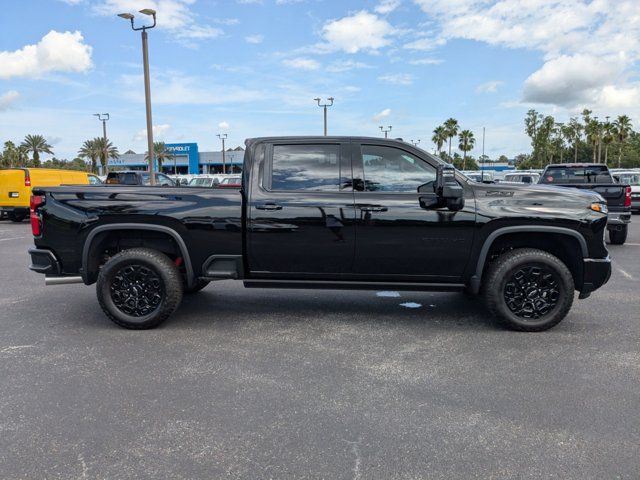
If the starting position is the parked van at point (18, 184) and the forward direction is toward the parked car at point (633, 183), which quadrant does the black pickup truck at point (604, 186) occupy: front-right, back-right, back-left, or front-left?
front-right

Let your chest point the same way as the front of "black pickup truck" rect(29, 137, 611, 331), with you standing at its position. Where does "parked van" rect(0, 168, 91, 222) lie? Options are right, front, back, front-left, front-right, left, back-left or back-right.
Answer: back-left

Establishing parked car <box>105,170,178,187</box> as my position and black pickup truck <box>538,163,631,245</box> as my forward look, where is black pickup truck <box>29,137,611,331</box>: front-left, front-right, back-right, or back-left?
front-right

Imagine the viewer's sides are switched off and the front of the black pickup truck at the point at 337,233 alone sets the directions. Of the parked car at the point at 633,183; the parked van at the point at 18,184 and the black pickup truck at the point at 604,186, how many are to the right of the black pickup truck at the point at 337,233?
0

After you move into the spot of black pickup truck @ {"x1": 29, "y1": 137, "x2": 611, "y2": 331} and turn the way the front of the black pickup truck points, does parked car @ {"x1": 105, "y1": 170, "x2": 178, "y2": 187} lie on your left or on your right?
on your left

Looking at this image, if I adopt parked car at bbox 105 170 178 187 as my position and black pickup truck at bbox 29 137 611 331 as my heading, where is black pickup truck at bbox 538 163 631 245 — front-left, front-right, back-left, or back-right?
front-left

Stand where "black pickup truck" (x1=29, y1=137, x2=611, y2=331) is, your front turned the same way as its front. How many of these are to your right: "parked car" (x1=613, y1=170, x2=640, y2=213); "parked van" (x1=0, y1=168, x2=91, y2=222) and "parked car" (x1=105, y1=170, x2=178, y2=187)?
0

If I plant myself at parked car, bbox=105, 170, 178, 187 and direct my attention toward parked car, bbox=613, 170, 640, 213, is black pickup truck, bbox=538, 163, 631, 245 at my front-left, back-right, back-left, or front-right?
front-right

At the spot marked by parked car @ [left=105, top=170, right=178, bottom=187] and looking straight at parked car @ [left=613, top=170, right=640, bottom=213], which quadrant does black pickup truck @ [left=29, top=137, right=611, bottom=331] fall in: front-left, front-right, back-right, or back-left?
front-right

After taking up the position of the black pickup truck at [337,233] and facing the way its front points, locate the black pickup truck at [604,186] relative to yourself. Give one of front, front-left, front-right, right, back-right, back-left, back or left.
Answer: front-left

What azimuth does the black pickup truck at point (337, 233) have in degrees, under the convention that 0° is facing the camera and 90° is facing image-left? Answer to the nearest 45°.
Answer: approximately 270°
